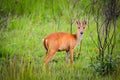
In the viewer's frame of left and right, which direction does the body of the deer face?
facing to the right of the viewer
